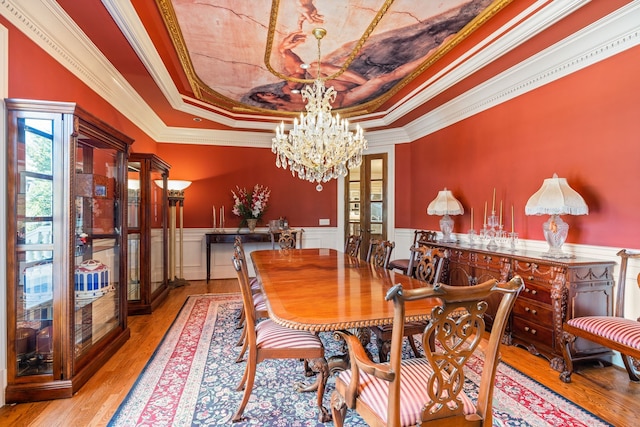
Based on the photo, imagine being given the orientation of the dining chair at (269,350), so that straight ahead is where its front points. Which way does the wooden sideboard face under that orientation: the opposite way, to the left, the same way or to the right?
the opposite way

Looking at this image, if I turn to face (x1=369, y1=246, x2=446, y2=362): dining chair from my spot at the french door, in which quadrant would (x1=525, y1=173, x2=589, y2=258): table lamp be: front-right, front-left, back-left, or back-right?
front-left

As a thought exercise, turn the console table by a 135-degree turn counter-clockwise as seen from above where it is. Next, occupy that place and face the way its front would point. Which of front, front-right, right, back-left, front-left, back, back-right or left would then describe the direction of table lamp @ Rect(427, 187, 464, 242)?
right

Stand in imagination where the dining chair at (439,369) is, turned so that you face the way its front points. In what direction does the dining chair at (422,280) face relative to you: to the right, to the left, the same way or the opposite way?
to the left

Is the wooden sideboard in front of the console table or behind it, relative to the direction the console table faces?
in front

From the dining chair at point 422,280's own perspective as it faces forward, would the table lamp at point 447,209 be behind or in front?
behind

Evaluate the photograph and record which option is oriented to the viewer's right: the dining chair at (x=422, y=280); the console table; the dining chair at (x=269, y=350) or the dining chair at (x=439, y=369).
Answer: the dining chair at (x=269, y=350)

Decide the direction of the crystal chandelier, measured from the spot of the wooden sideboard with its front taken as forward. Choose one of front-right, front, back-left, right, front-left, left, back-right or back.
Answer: front-right

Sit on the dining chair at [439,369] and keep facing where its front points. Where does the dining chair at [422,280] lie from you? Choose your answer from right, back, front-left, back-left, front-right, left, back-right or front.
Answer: front-right

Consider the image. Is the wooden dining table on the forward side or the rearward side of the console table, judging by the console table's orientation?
on the forward side

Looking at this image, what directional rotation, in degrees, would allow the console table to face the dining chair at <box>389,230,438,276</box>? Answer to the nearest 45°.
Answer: approximately 45° to its left

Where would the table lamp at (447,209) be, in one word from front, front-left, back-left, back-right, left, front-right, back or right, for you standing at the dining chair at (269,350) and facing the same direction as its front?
front-left

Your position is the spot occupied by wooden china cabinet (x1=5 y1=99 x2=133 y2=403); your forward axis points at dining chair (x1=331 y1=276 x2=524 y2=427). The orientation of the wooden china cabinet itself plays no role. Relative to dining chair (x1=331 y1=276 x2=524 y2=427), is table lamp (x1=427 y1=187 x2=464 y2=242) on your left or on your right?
left

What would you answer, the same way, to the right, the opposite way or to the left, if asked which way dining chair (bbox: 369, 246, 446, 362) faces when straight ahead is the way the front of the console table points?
to the right

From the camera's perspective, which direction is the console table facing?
toward the camera

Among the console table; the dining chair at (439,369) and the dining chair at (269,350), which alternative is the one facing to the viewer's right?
the dining chair at (269,350)

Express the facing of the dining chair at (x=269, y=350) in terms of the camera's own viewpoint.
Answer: facing to the right of the viewer

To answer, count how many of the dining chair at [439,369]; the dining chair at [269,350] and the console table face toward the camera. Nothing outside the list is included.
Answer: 1

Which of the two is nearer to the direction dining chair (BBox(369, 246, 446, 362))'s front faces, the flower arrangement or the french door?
the flower arrangement

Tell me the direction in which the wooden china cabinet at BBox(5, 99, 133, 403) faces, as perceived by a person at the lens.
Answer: facing the viewer and to the right of the viewer

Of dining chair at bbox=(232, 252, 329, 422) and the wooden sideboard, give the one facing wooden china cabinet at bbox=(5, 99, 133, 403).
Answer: the wooden sideboard

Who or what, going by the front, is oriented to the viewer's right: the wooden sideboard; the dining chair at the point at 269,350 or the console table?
the dining chair
